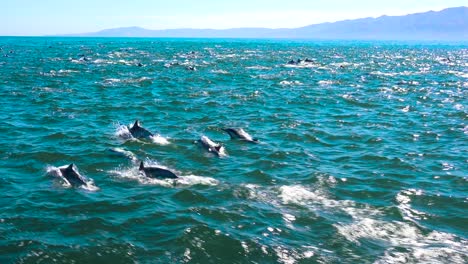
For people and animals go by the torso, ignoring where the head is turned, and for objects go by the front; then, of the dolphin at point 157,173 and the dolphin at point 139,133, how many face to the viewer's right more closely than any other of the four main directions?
2

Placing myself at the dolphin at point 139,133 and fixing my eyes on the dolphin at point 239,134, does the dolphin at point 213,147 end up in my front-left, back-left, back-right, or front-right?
front-right

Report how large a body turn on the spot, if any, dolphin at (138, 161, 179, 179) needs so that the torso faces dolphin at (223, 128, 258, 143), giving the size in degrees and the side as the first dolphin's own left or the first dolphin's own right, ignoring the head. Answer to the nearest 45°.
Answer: approximately 45° to the first dolphin's own left

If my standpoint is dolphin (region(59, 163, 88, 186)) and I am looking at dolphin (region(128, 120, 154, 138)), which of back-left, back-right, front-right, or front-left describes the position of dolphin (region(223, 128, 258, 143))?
front-right

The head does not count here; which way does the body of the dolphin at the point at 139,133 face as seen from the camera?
to the viewer's right

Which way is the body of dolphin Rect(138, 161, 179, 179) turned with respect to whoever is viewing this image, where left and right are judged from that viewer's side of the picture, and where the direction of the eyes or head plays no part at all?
facing to the right of the viewer

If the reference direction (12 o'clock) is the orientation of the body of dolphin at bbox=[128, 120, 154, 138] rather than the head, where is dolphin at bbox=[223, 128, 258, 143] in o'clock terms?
dolphin at bbox=[223, 128, 258, 143] is roughly at 12 o'clock from dolphin at bbox=[128, 120, 154, 138].

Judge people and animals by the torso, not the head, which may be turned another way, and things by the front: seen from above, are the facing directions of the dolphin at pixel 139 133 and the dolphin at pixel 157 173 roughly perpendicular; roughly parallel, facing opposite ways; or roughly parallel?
roughly parallel

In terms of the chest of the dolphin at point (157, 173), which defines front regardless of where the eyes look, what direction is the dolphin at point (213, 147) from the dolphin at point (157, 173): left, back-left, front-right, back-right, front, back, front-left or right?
front-left
